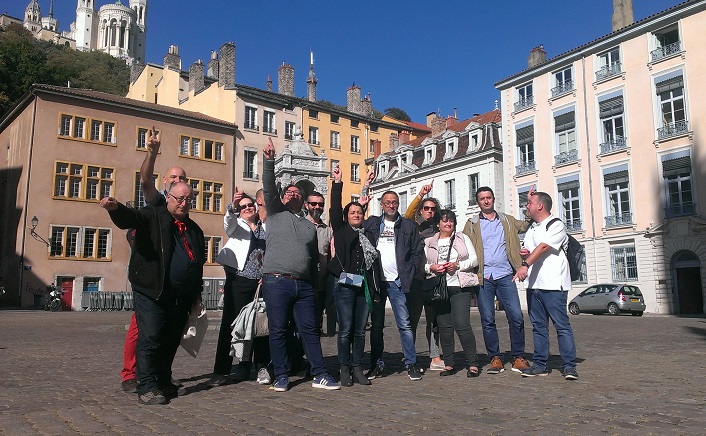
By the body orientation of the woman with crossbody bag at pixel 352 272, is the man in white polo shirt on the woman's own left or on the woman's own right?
on the woman's own left

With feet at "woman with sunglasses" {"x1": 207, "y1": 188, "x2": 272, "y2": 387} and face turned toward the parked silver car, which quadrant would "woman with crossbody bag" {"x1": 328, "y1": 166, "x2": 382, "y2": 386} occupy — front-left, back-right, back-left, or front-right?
front-right

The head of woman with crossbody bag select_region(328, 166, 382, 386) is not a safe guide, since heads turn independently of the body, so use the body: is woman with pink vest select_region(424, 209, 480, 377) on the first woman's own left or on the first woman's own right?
on the first woman's own left

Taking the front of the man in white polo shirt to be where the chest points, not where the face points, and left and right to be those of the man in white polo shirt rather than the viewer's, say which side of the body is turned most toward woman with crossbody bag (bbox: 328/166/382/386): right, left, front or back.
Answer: front

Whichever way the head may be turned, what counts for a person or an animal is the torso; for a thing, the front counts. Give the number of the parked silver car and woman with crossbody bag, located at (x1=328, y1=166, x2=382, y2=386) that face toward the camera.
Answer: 1

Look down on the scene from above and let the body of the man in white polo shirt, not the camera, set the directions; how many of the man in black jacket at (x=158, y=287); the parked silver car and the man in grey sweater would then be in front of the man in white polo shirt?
2

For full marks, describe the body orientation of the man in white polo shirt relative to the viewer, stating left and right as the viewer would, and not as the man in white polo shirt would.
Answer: facing the viewer and to the left of the viewer

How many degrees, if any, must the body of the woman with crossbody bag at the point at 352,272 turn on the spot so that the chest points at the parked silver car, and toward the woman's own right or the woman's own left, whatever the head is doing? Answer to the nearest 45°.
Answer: approximately 135° to the woman's own left

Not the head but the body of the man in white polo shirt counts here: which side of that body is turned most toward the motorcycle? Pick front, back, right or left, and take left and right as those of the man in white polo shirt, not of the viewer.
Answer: right

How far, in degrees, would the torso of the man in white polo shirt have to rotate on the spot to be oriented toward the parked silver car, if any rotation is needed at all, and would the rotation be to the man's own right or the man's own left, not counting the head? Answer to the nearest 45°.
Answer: approximately 135° to the man's own right

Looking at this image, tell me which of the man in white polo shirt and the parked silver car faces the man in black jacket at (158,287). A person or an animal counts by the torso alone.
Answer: the man in white polo shirt
